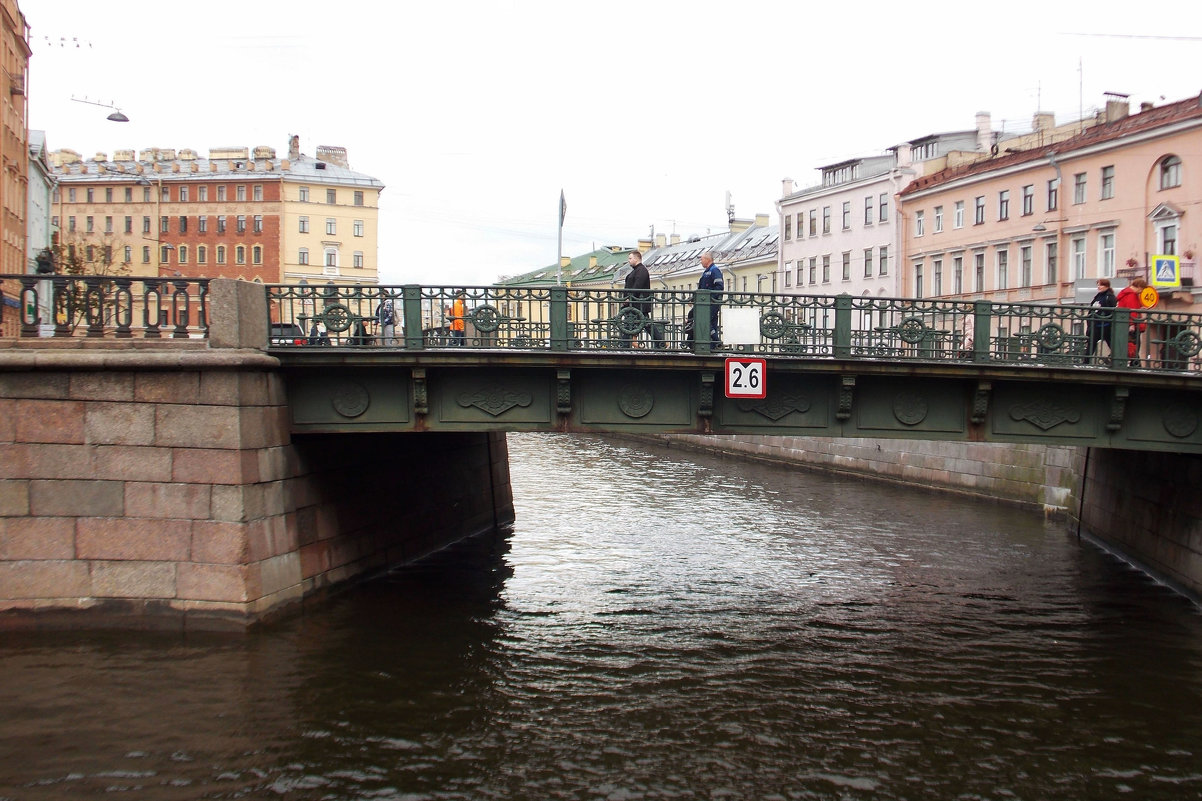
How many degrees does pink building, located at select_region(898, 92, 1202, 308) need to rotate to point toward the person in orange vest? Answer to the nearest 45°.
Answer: approximately 45° to its left

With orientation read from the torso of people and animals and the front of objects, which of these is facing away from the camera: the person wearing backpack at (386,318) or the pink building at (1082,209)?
the person wearing backpack

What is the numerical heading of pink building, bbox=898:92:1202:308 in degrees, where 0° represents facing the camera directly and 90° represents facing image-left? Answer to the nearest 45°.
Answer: approximately 45°

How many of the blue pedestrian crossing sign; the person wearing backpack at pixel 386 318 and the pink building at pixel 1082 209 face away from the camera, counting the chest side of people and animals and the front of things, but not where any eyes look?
1

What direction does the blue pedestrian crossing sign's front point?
toward the camera

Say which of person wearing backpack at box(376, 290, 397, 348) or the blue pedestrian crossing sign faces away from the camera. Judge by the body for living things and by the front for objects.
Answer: the person wearing backpack

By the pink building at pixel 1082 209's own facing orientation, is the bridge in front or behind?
in front

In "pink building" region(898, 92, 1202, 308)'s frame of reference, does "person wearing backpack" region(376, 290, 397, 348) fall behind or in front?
in front

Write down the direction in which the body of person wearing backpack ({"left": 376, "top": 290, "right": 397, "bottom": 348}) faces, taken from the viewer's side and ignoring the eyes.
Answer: away from the camera

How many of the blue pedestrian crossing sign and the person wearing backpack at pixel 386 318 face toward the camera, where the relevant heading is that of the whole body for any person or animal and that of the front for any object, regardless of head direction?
1

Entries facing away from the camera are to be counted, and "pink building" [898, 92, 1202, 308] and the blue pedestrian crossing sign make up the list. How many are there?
0

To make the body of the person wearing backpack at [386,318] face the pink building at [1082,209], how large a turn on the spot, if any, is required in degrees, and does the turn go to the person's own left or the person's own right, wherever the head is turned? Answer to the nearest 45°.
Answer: approximately 45° to the person's own right

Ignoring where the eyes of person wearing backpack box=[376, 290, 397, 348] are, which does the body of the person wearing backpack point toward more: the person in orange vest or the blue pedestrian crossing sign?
the blue pedestrian crossing sign
